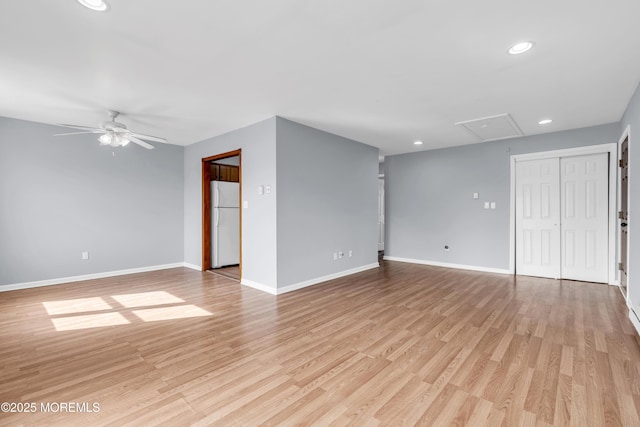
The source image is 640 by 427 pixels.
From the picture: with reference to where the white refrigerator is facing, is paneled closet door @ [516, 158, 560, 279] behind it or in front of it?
in front

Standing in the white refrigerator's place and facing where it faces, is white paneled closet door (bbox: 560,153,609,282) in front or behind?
in front

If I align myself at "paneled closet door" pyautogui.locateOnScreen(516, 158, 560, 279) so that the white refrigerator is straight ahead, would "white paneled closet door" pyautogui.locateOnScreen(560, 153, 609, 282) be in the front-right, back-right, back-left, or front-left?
back-left
